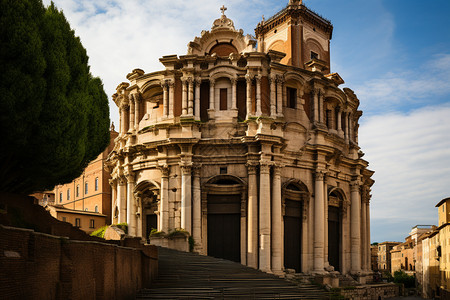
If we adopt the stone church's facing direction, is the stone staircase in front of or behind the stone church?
in front

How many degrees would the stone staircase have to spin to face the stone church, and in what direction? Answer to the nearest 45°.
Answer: approximately 180°

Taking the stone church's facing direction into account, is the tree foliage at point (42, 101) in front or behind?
in front

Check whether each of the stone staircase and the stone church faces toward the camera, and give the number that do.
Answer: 2

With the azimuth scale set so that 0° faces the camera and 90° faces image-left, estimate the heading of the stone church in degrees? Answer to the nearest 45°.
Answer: approximately 0°
